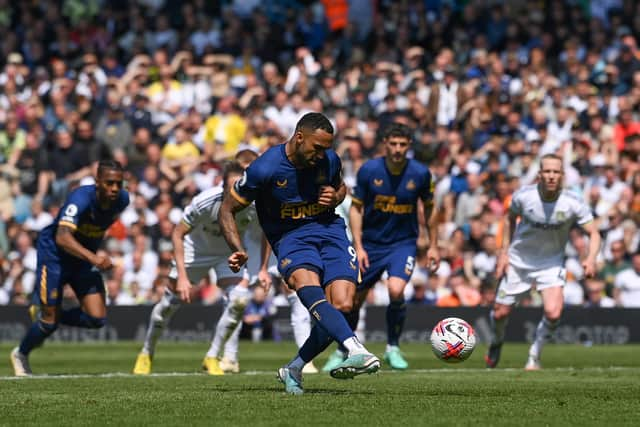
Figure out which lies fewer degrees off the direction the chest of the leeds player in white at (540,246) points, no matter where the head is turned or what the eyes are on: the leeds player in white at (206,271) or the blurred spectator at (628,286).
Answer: the leeds player in white

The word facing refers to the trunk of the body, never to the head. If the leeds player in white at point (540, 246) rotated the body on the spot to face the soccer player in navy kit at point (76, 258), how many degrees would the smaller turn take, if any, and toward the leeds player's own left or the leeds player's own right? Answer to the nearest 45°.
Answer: approximately 90° to the leeds player's own right

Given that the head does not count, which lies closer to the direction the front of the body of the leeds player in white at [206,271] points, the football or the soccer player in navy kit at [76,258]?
the football

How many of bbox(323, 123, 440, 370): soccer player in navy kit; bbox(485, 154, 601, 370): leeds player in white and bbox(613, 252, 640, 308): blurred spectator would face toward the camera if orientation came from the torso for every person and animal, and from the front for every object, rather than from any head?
3

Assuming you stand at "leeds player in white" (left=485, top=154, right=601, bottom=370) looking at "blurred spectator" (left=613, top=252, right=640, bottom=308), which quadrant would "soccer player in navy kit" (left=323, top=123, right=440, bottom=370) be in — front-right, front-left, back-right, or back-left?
back-left

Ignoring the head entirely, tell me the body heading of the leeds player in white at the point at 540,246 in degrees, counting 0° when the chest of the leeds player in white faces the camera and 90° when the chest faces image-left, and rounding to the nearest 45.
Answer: approximately 0°

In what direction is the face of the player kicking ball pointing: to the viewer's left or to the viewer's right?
to the viewer's right

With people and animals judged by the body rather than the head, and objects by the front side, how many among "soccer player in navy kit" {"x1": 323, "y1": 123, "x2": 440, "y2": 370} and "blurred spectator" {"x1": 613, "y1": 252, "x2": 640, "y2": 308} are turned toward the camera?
2

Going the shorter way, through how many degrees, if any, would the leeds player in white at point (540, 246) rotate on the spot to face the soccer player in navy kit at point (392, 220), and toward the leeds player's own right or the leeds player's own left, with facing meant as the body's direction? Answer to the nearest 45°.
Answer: approximately 90° to the leeds player's own right

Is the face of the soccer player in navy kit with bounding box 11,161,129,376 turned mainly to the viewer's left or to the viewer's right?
to the viewer's right

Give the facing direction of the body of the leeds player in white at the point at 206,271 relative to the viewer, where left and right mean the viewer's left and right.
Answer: facing the viewer and to the right of the viewer

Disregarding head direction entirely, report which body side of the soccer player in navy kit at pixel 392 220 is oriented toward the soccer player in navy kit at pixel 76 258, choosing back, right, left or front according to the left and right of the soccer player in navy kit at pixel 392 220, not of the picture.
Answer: right

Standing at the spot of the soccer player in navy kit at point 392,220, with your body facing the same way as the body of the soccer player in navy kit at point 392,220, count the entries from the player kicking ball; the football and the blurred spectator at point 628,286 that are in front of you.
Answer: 2

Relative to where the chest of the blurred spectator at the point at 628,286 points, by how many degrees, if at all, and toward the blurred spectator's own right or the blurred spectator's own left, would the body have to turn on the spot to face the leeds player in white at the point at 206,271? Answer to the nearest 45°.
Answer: approximately 45° to the blurred spectator's own right

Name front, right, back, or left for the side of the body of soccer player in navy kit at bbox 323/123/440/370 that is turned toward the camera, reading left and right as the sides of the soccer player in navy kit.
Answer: front
